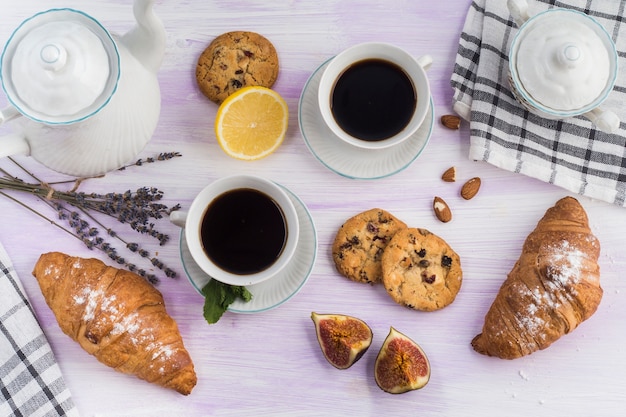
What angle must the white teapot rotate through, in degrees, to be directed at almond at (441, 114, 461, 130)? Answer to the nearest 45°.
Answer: approximately 45° to its right

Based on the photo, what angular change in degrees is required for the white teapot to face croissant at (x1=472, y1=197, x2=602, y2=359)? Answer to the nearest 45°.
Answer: approximately 90° to its right

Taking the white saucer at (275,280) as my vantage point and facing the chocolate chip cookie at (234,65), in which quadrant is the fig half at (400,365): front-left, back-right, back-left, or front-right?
back-right

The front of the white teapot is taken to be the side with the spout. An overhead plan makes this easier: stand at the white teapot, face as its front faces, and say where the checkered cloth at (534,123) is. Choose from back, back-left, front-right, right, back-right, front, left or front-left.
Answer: front-right

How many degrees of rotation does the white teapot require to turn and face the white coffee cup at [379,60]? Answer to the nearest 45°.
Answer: approximately 45° to its right

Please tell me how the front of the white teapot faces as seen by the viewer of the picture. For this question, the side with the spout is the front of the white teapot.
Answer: facing away from the viewer and to the right of the viewer
